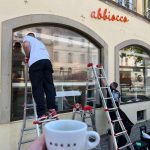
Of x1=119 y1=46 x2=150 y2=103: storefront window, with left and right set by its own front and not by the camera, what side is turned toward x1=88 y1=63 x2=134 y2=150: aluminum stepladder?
front

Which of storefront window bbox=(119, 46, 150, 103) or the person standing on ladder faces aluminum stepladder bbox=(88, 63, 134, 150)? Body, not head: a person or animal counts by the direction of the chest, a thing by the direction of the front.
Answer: the storefront window

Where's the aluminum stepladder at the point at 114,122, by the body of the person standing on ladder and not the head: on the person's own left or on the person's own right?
on the person's own right

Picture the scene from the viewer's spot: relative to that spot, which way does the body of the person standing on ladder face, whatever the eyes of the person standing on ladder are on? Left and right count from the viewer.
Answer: facing away from the viewer and to the left of the viewer

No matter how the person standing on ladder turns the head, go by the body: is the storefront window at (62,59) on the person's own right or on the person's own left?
on the person's own right

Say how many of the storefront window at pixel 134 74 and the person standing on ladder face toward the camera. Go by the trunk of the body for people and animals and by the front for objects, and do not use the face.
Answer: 1

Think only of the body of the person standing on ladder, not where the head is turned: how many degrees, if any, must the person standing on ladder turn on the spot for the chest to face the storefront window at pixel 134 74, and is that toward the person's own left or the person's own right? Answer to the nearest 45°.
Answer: approximately 90° to the person's own right

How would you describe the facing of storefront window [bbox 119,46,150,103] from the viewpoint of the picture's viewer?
facing the viewer
